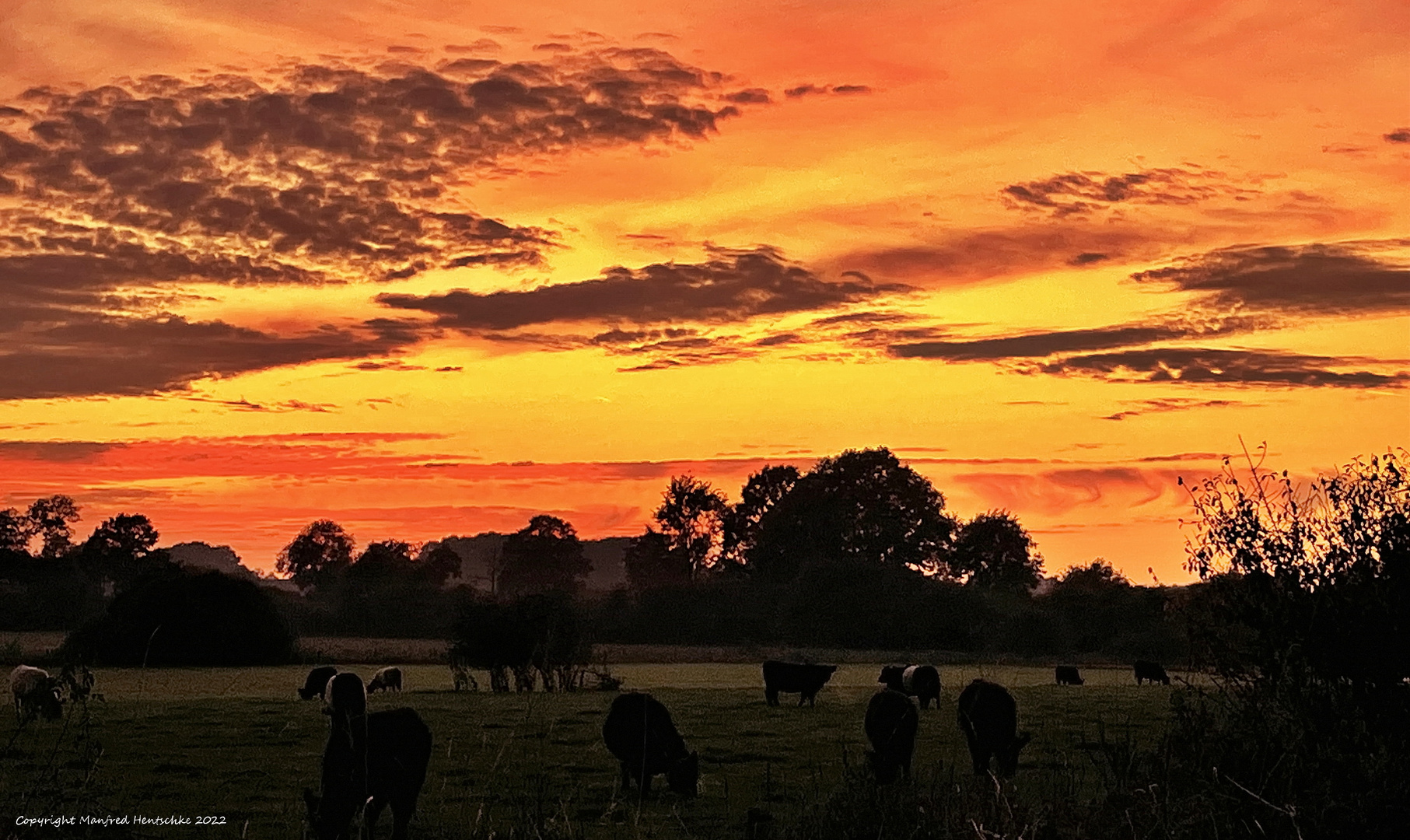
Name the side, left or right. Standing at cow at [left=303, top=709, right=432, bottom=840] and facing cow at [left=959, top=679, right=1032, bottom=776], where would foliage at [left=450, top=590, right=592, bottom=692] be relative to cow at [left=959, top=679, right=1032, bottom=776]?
left

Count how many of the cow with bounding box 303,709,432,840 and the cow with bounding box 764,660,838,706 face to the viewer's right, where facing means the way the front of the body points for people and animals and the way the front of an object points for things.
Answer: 1

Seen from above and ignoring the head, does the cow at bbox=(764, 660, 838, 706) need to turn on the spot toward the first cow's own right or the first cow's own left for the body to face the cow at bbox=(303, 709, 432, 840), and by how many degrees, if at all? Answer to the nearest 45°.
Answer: approximately 90° to the first cow's own right

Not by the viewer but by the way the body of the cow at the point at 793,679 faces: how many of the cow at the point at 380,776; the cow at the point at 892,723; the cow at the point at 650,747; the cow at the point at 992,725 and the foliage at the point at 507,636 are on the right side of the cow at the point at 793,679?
4

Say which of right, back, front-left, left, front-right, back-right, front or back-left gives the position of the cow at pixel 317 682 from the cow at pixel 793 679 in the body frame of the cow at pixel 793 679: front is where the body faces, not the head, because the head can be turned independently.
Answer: back

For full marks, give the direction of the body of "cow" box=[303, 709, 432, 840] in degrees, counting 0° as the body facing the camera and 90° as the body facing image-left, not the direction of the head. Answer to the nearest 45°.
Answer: approximately 45°

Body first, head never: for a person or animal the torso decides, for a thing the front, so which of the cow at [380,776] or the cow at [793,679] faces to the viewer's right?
the cow at [793,679]

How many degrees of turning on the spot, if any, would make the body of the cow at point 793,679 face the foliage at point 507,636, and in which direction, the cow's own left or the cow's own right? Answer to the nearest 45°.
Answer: approximately 135° to the cow's own left

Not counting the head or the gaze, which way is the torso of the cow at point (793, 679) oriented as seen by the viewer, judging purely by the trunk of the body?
to the viewer's right

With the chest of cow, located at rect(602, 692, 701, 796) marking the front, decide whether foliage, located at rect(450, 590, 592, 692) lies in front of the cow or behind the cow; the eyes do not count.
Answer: behind

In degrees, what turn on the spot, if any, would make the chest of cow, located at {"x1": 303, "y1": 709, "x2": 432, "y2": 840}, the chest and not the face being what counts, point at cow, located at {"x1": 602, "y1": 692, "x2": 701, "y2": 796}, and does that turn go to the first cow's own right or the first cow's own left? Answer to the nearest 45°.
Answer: approximately 180°

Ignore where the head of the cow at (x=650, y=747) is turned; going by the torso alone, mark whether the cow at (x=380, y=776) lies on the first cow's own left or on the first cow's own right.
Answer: on the first cow's own right

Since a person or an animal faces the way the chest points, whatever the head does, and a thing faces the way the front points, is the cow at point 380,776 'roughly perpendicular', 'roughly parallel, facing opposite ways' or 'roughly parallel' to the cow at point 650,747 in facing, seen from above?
roughly perpendicular
